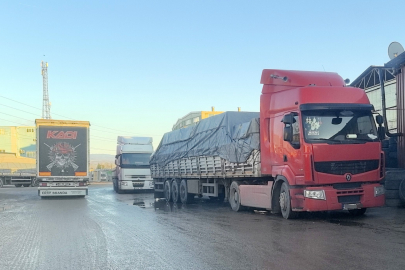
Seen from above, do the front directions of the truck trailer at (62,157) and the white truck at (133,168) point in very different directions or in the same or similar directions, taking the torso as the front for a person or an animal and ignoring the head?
very different directions

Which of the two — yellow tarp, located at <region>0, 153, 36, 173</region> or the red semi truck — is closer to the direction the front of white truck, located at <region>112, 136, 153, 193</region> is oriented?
the red semi truck

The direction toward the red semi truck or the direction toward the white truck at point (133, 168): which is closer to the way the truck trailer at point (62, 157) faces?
the white truck

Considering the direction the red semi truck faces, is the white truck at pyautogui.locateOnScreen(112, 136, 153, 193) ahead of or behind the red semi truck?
behind

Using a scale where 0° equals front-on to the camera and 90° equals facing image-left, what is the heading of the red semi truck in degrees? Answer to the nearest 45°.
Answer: approximately 315°

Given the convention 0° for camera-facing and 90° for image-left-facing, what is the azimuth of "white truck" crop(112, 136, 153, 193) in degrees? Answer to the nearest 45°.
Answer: approximately 0°

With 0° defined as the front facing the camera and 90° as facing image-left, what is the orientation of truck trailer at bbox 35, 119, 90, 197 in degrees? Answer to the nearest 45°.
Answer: approximately 180°

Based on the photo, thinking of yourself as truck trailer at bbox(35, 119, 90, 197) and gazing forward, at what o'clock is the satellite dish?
The satellite dish is roughly at 4 o'clock from the truck trailer.

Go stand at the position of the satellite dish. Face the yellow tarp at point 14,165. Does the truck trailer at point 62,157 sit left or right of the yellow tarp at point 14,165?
left

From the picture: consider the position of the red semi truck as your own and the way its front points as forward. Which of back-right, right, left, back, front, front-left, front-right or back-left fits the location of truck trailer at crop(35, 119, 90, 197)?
back

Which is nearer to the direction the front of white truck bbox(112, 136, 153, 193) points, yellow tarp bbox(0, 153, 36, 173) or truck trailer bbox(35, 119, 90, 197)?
the truck trailer

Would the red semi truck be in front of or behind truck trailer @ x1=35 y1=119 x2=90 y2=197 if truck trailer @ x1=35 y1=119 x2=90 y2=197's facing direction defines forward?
behind
